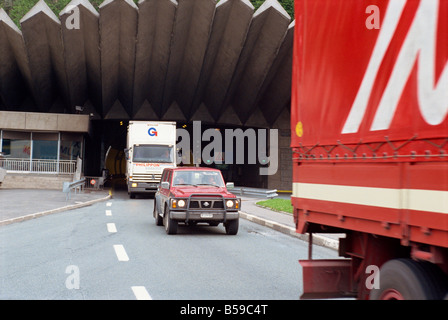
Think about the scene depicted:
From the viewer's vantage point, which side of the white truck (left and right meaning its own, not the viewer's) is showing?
front

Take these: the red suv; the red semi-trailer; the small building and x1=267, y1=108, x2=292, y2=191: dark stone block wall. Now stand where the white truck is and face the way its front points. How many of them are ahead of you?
2

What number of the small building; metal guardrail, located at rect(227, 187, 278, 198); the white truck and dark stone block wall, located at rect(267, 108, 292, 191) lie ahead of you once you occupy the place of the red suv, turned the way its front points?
0

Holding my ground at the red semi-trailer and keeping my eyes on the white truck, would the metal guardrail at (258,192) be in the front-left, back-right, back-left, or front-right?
front-right

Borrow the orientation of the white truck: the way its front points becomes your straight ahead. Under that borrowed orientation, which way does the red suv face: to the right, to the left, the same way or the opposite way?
the same way

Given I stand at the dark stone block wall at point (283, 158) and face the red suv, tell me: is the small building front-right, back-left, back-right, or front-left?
front-right

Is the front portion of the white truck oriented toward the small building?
no

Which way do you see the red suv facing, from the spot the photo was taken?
facing the viewer

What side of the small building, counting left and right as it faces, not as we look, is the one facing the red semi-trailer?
front

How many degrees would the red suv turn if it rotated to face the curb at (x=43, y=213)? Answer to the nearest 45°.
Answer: approximately 135° to its right

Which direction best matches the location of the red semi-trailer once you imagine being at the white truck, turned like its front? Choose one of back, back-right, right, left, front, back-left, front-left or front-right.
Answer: front

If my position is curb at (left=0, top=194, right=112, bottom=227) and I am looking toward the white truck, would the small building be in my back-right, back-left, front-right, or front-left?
front-left
